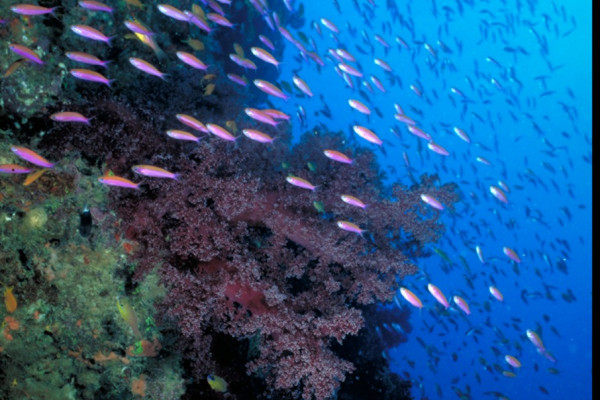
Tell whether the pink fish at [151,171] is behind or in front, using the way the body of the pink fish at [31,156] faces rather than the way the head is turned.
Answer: behind

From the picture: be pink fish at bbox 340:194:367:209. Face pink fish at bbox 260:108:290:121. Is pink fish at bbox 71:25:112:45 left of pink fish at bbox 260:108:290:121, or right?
left

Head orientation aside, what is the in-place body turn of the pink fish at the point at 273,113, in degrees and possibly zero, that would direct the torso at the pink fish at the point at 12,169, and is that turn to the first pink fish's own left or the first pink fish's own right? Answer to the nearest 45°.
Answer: approximately 45° to the first pink fish's own left

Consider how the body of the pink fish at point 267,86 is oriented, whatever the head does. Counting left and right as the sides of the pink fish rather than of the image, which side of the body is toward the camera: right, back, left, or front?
left

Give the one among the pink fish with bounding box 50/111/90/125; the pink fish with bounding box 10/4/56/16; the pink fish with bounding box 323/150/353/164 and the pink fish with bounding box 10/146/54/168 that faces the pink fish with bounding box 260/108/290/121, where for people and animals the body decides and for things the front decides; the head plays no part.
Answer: the pink fish with bounding box 323/150/353/164

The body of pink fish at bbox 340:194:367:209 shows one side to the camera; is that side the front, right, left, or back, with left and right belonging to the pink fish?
left

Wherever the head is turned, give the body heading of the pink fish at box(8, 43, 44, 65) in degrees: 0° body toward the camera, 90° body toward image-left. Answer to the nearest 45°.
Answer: approximately 90°

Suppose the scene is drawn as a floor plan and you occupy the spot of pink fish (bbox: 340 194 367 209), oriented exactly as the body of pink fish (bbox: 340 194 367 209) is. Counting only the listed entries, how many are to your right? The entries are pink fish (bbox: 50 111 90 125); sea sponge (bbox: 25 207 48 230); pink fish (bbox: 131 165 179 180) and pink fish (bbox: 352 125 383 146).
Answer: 1

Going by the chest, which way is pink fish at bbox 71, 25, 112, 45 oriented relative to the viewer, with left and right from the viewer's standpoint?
facing to the left of the viewer

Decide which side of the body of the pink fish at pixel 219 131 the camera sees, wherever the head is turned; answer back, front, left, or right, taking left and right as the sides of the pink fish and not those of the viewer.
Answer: left

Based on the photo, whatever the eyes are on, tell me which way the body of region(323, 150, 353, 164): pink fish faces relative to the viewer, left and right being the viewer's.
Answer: facing to the left of the viewer

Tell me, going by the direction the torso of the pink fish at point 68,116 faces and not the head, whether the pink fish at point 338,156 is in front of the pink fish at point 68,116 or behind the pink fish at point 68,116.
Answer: behind

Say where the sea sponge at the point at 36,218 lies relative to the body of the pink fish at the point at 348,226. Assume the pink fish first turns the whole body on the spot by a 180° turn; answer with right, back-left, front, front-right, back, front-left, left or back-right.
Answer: back-right

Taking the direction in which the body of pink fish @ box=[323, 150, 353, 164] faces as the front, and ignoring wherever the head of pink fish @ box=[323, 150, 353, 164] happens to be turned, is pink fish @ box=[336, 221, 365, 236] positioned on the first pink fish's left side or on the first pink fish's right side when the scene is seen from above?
on the first pink fish's left side

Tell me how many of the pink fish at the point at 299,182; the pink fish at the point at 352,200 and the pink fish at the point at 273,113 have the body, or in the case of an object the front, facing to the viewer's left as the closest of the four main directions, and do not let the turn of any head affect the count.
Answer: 3

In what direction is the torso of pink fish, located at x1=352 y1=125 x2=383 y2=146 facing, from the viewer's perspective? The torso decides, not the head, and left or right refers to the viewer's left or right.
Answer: facing to the left of the viewer

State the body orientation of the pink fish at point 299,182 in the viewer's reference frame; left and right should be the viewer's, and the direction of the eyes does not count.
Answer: facing to the left of the viewer

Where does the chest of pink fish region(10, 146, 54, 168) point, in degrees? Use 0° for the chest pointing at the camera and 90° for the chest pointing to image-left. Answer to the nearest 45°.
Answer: approximately 90°
